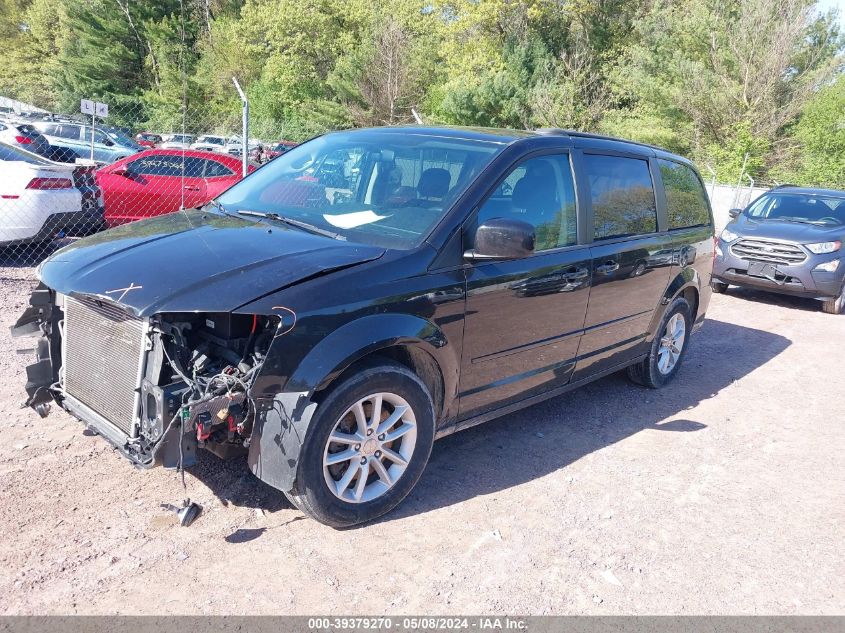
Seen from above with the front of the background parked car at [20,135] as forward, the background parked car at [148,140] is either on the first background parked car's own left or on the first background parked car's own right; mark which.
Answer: on the first background parked car's own right

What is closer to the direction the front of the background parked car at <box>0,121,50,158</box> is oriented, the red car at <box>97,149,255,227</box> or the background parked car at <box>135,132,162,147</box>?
the background parked car

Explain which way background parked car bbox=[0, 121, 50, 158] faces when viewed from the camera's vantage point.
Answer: facing away from the viewer and to the left of the viewer

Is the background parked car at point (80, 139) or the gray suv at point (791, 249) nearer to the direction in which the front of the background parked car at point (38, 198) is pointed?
the background parked car

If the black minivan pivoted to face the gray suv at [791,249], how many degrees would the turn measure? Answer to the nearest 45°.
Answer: approximately 180°

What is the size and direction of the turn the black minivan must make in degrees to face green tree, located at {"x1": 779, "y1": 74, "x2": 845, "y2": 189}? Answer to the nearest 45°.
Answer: approximately 180°

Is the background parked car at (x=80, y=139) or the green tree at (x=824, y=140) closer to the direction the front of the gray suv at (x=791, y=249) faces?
the background parked car
